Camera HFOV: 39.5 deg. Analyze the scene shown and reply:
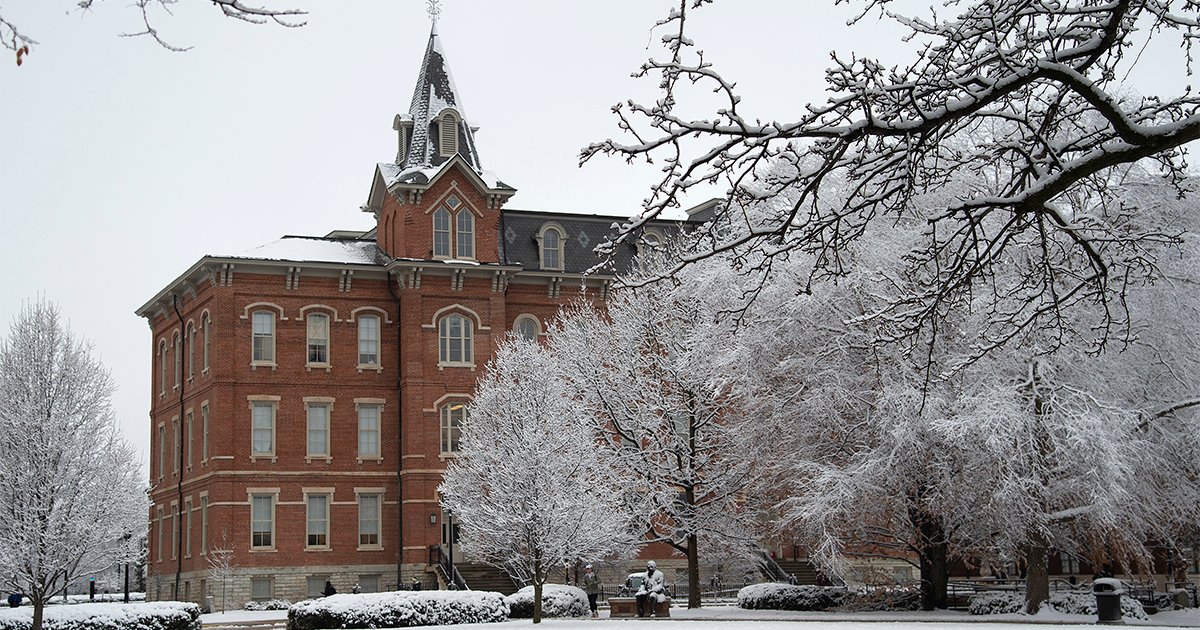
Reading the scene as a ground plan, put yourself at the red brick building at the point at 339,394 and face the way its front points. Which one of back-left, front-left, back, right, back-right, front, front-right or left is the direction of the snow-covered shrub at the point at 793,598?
front-left

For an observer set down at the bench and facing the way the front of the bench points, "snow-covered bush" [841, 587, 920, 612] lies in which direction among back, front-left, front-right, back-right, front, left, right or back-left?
left

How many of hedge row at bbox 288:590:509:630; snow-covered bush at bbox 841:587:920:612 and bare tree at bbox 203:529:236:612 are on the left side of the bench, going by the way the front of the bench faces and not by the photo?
1

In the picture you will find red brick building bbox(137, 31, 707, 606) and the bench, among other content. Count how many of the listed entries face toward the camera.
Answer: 2

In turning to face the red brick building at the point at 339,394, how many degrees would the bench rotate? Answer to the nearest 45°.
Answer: approximately 135° to its right

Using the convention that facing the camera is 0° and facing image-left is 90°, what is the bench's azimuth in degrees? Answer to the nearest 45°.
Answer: approximately 0°

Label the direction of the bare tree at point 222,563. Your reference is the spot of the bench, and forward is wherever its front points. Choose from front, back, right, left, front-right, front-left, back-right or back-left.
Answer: back-right

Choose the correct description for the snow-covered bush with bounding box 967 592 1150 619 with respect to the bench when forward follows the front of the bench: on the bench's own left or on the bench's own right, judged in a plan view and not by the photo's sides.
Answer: on the bench's own left

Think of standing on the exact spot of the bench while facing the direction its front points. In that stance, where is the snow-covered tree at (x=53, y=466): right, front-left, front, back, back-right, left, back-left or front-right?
right

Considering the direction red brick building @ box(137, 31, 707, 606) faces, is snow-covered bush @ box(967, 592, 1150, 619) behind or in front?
in front

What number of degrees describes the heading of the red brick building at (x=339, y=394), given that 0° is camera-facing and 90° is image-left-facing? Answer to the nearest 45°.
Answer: approximately 0°
